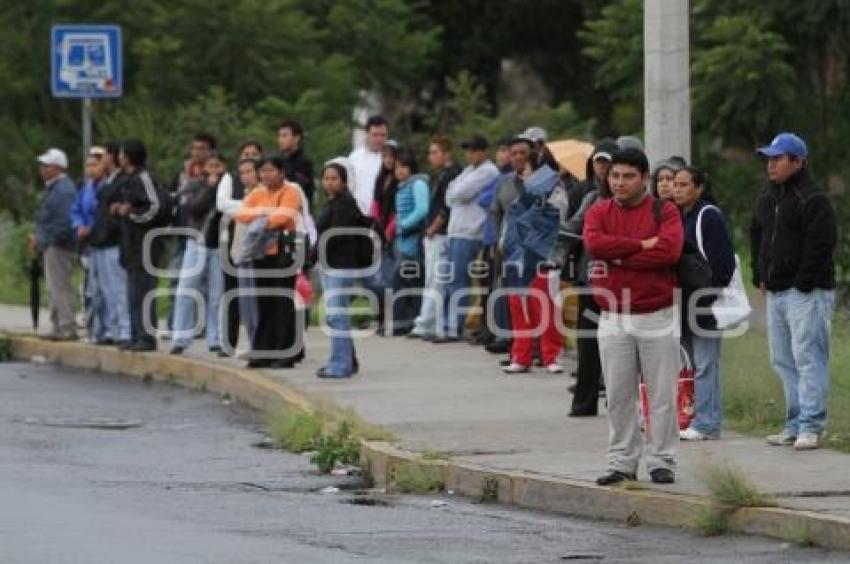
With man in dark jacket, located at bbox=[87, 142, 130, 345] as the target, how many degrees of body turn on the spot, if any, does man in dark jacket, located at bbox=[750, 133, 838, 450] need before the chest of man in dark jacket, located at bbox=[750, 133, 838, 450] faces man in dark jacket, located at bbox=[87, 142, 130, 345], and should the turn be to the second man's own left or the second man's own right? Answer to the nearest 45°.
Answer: approximately 90° to the second man's own right

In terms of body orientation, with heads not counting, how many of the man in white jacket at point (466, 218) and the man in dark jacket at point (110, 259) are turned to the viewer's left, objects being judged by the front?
2

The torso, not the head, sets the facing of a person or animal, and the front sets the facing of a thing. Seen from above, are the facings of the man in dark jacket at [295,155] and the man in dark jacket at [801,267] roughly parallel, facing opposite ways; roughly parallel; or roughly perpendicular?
roughly parallel

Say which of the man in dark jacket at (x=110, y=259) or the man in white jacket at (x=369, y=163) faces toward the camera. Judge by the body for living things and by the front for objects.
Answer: the man in white jacket

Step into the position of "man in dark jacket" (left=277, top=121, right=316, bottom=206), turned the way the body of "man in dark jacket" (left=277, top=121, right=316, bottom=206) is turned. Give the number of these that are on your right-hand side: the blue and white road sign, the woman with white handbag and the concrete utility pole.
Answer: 1

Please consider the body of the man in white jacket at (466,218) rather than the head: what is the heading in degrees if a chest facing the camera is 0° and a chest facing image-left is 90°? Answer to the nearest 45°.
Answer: approximately 90°

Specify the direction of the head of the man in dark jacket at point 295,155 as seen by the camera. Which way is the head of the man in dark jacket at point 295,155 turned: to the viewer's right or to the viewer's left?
to the viewer's left

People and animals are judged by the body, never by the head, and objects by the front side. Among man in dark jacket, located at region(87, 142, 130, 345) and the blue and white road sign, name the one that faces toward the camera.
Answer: the blue and white road sign

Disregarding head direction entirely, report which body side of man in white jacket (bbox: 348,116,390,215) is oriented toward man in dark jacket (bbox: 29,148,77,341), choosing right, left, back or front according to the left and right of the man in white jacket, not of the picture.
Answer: right

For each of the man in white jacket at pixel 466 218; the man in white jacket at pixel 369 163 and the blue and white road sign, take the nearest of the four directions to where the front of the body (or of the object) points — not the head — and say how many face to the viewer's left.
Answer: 1
